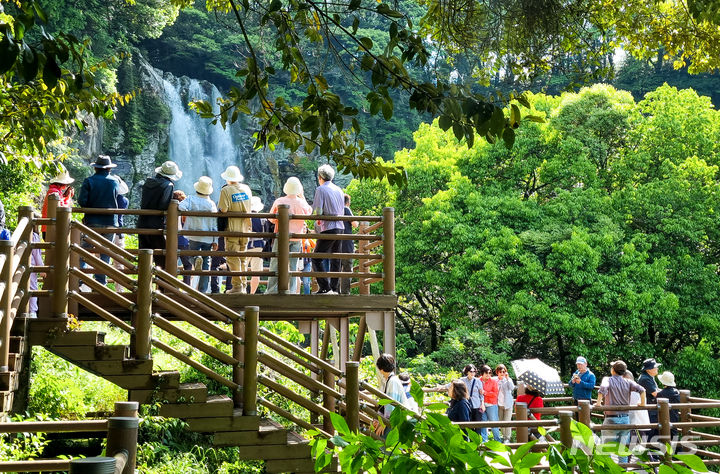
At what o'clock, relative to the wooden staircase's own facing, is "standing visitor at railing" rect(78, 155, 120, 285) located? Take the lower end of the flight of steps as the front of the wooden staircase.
The standing visitor at railing is roughly at 8 o'clock from the wooden staircase.

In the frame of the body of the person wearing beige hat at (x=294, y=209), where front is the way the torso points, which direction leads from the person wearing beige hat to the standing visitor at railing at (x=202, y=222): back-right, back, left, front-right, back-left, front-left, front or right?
left

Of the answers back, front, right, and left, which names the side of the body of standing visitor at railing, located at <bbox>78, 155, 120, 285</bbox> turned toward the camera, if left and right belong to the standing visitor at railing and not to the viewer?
back

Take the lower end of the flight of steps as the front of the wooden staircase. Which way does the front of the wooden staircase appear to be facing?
to the viewer's right

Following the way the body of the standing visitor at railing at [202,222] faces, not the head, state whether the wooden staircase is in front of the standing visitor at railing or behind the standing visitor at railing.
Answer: behind

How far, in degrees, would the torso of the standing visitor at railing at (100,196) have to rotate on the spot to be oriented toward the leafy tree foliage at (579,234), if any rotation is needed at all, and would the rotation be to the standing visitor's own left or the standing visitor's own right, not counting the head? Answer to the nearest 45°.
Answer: approximately 45° to the standing visitor's own right

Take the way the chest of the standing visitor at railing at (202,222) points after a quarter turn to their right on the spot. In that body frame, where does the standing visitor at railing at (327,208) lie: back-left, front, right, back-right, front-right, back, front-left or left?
front

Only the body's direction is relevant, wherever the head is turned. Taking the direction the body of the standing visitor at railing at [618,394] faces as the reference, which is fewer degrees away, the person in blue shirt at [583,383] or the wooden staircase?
the person in blue shirt

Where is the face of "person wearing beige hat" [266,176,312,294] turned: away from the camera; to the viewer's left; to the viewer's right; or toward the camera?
away from the camera

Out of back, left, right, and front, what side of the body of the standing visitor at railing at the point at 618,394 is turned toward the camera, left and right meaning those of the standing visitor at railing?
back

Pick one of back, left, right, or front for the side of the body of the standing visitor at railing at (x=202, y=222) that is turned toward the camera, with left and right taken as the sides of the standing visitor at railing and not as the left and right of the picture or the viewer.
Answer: back

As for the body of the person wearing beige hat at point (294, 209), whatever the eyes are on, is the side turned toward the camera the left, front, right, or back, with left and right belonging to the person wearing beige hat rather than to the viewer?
back

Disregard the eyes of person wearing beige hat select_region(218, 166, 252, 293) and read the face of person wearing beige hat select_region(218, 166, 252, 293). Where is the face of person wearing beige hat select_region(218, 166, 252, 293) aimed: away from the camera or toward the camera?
away from the camera

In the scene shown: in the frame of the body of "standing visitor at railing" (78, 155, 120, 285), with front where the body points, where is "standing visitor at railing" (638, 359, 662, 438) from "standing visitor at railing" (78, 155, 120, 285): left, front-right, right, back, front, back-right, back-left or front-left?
right
